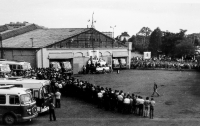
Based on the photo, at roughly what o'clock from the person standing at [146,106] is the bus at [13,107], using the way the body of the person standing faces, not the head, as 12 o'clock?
The bus is roughly at 8 o'clock from the person standing.

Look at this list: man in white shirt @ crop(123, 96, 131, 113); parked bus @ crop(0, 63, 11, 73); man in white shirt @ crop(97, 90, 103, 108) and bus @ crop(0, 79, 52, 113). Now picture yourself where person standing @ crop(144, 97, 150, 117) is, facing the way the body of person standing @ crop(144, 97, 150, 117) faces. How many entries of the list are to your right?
0

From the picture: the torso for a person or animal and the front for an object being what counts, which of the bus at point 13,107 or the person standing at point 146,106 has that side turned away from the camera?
the person standing

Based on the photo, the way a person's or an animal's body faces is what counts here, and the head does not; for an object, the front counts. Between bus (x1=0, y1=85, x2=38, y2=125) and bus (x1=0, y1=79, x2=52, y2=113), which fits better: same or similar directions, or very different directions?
same or similar directions

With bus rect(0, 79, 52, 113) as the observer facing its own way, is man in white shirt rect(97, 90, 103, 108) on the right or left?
on its left

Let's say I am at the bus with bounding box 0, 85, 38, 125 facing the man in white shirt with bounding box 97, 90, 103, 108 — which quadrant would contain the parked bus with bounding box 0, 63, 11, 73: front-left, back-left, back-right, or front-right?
front-left

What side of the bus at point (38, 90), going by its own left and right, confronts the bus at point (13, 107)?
right

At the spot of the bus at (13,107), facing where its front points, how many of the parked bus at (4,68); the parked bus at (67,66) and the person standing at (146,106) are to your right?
0

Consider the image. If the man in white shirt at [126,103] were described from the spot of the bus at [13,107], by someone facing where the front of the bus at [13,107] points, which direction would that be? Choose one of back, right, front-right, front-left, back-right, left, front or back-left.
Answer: front-left

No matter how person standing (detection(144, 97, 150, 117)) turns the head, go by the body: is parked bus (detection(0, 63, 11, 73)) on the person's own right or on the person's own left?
on the person's own left

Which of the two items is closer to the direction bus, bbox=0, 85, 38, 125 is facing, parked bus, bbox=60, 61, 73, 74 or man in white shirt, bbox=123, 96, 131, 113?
the man in white shirt

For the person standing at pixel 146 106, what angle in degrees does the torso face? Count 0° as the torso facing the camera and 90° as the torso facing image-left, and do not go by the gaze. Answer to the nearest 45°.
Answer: approximately 180°

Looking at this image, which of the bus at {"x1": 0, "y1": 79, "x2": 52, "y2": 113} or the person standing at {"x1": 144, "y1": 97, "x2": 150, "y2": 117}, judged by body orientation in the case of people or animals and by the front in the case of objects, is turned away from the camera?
the person standing

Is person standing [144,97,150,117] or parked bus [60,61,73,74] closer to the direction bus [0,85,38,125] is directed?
the person standing

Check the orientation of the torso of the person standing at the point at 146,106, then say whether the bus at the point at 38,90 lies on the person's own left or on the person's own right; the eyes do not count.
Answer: on the person's own left

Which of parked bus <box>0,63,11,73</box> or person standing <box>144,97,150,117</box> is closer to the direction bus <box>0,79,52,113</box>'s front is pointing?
the person standing

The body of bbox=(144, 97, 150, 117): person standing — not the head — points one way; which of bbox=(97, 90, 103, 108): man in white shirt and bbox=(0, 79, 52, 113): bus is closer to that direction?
the man in white shirt

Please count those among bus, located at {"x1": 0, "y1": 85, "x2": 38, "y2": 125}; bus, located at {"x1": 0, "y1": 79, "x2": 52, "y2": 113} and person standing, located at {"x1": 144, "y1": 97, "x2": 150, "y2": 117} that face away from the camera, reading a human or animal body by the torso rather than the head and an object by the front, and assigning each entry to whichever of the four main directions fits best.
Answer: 1

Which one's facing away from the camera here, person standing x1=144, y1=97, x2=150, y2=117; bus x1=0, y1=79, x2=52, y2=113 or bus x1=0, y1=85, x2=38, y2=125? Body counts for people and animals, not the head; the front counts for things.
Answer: the person standing

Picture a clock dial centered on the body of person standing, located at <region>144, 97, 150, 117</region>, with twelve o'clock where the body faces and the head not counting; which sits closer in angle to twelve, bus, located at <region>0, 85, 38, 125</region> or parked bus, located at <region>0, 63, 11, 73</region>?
the parked bus
